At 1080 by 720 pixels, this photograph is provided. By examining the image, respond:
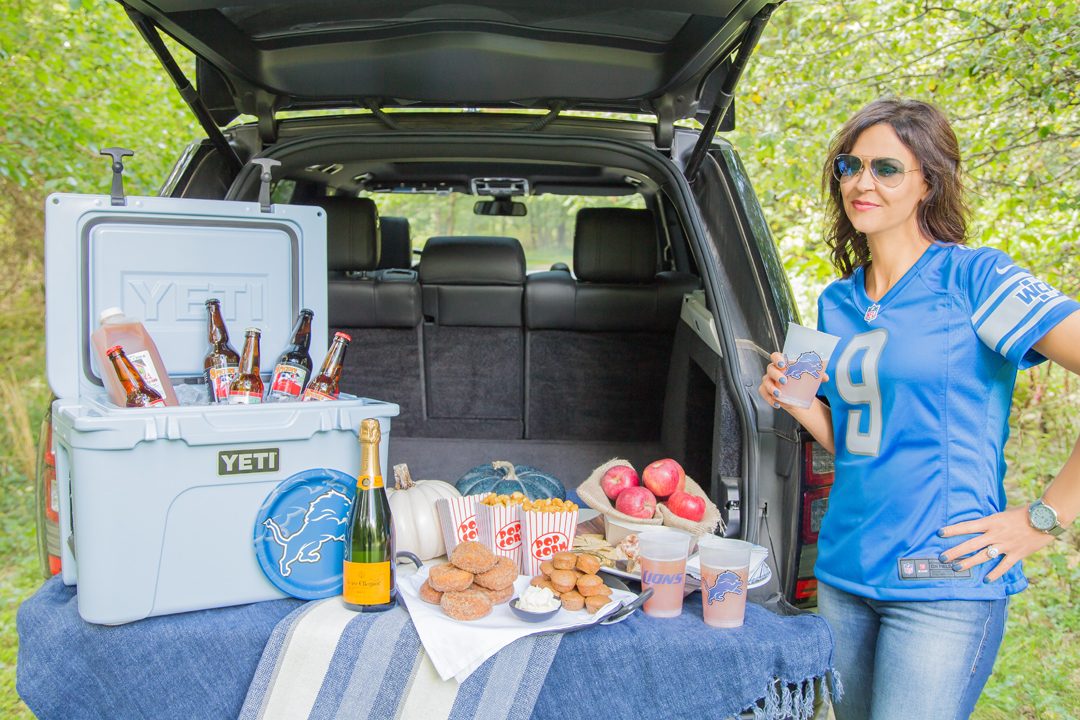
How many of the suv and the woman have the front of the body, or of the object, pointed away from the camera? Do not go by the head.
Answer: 1

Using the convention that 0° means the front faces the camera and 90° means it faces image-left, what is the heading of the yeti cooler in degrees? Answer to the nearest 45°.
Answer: approximately 0°

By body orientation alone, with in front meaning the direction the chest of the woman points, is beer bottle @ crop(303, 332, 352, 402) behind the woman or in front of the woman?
in front

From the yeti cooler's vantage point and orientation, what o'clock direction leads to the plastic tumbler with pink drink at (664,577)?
The plastic tumbler with pink drink is roughly at 10 o'clock from the yeti cooler.

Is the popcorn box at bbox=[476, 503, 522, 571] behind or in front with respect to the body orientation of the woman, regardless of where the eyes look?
in front

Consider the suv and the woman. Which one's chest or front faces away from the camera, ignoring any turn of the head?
the suv

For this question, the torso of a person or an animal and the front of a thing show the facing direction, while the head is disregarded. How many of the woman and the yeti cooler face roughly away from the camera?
0

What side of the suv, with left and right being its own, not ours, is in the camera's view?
back
